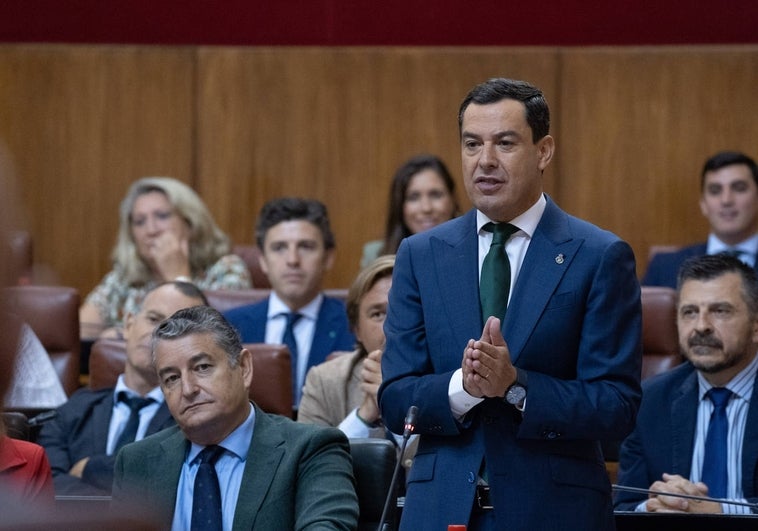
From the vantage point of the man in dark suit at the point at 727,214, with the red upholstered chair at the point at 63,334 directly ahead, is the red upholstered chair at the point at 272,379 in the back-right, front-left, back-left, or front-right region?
front-left

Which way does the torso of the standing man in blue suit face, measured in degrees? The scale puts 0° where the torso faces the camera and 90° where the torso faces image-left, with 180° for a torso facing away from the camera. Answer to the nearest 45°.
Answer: approximately 45°

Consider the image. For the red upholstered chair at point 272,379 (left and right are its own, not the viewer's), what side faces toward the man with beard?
left

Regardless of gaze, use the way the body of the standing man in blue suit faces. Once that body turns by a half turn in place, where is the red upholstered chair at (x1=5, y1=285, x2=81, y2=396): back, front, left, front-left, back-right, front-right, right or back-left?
left

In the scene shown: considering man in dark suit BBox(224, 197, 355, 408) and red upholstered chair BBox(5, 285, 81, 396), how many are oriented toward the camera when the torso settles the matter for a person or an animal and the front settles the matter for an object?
2

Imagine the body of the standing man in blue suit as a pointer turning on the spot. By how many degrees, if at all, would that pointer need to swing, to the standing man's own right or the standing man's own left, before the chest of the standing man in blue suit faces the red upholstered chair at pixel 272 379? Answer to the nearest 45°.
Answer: approximately 90° to the standing man's own right

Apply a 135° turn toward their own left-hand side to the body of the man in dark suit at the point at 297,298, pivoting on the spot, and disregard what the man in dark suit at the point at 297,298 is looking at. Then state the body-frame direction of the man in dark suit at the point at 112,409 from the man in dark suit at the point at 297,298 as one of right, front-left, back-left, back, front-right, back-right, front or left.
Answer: back

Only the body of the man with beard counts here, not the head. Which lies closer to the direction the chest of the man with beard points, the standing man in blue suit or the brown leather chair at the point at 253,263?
the standing man in blue suit

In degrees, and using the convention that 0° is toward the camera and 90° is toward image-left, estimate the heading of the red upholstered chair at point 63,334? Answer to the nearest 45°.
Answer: approximately 0°

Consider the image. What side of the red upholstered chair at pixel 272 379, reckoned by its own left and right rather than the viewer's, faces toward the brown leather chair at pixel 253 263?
back
